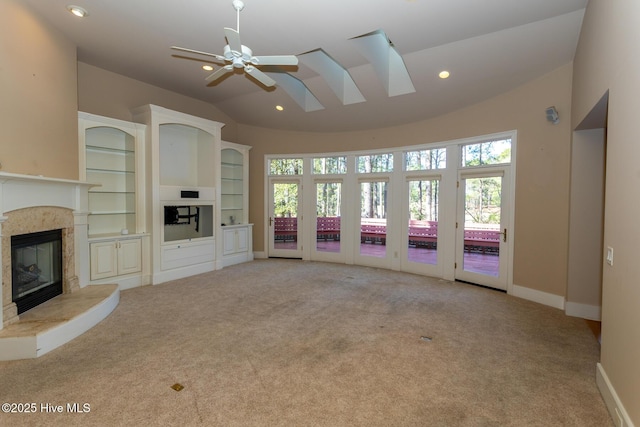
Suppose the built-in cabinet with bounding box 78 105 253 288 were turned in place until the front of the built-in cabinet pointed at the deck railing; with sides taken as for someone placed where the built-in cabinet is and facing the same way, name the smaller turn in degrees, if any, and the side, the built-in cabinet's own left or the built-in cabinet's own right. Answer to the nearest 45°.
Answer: approximately 45° to the built-in cabinet's own left

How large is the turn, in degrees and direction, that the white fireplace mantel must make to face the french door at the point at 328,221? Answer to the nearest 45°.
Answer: approximately 45° to its left

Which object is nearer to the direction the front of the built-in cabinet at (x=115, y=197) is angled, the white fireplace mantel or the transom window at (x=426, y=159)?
the transom window

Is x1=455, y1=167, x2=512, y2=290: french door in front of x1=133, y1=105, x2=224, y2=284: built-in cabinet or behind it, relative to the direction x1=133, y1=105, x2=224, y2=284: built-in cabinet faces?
in front

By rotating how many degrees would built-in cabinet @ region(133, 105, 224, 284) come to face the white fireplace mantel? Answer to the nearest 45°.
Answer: approximately 90° to its right
